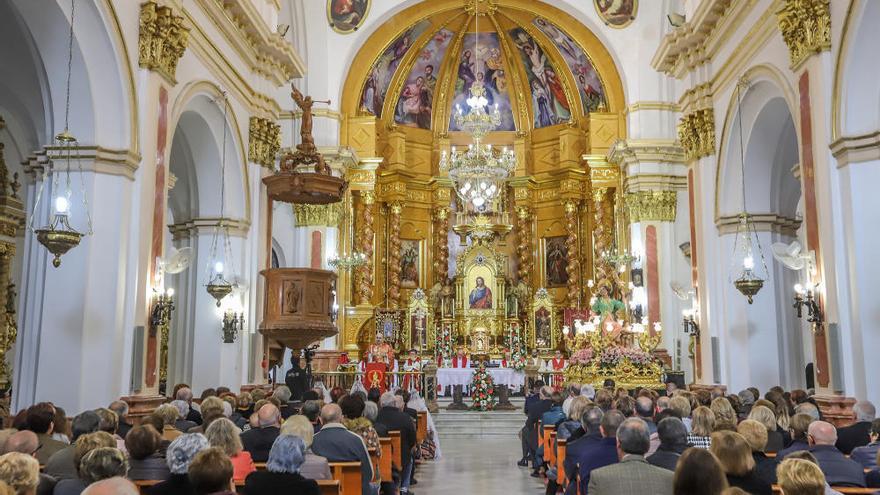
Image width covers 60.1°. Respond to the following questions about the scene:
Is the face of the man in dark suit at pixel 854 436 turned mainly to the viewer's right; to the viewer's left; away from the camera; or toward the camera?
away from the camera

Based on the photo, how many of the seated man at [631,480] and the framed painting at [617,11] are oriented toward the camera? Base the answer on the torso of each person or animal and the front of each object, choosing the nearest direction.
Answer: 1

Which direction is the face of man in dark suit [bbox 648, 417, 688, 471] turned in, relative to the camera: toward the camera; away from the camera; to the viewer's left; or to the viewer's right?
away from the camera

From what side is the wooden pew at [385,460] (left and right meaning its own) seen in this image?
back

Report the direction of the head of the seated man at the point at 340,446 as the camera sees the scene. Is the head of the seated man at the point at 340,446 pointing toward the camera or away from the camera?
away from the camera

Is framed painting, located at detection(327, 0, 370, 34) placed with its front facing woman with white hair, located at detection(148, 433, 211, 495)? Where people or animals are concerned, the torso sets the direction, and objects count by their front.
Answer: yes

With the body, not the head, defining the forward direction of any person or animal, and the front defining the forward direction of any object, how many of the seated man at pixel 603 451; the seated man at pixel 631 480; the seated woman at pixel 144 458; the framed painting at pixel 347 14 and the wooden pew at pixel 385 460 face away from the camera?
4

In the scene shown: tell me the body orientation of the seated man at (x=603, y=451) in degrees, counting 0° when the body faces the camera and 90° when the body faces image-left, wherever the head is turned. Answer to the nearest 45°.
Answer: approximately 180°

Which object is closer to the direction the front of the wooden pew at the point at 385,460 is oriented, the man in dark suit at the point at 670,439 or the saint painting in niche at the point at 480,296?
the saint painting in niche

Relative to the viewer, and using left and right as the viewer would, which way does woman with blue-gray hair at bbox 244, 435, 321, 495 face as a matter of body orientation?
facing away from the viewer

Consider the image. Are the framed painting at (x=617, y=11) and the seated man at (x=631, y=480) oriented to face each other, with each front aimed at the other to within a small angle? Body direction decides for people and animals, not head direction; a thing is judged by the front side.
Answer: yes

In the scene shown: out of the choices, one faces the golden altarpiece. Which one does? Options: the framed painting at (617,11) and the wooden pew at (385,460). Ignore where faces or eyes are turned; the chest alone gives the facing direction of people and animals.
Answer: the wooden pew

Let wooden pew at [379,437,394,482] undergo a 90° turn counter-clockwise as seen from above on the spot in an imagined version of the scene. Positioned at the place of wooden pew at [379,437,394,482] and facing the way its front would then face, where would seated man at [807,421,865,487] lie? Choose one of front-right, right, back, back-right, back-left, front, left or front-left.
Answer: back-left

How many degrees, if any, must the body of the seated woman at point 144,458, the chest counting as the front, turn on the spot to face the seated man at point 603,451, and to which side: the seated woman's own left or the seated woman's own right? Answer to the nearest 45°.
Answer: approximately 90° to the seated woman's own right

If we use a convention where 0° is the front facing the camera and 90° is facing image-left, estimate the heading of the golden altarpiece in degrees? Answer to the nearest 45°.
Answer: approximately 0°
